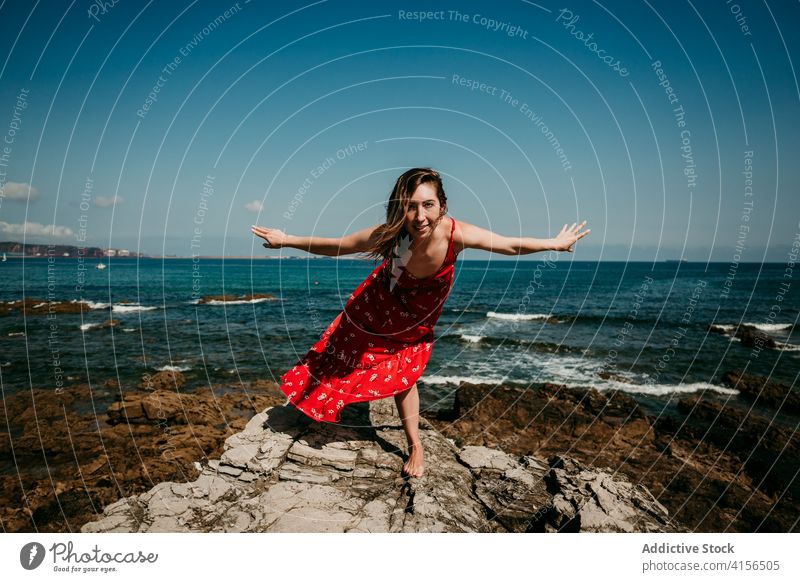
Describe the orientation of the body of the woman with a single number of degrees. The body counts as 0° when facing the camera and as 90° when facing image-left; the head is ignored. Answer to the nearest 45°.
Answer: approximately 0°
